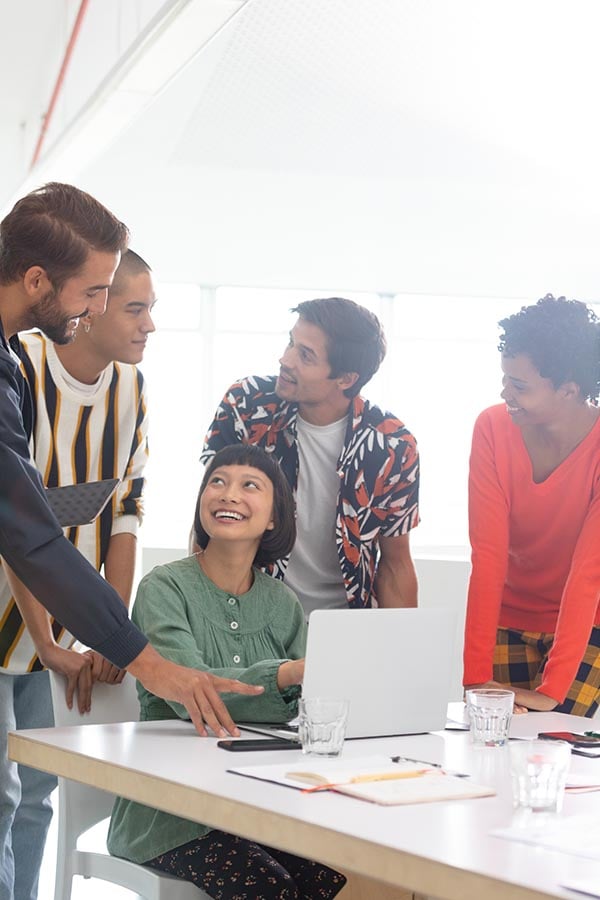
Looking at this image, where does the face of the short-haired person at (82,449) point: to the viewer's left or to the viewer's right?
to the viewer's right

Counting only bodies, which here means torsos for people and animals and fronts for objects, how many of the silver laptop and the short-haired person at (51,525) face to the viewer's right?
1

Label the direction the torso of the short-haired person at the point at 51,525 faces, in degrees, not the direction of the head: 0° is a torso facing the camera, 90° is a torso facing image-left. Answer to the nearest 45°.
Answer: approximately 270°

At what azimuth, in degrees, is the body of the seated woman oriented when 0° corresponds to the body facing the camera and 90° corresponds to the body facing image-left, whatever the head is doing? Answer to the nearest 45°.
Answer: approximately 315°

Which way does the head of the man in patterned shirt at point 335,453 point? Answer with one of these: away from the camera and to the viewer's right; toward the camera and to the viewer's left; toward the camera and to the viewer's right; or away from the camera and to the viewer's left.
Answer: toward the camera and to the viewer's left

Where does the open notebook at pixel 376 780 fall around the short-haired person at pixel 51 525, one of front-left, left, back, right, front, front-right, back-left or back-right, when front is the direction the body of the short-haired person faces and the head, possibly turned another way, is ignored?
front-right

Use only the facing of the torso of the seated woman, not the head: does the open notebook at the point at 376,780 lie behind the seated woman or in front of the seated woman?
in front

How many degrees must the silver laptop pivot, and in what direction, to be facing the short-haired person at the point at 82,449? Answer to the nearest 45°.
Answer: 0° — it already faces them

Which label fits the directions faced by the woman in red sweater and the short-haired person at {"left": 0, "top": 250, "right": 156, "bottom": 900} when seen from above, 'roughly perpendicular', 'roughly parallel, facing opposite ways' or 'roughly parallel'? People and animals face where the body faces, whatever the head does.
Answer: roughly perpendicular

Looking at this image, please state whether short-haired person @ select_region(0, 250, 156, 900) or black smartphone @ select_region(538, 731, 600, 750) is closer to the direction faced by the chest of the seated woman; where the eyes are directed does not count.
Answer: the black smartphone

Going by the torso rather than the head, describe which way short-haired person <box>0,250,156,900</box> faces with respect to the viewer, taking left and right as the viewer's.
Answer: facing the viewer and to the right of the viewer

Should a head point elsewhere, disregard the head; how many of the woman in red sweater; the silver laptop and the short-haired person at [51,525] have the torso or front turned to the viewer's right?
1

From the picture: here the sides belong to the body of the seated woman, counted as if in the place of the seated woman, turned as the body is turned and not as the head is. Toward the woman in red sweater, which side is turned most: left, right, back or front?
left
